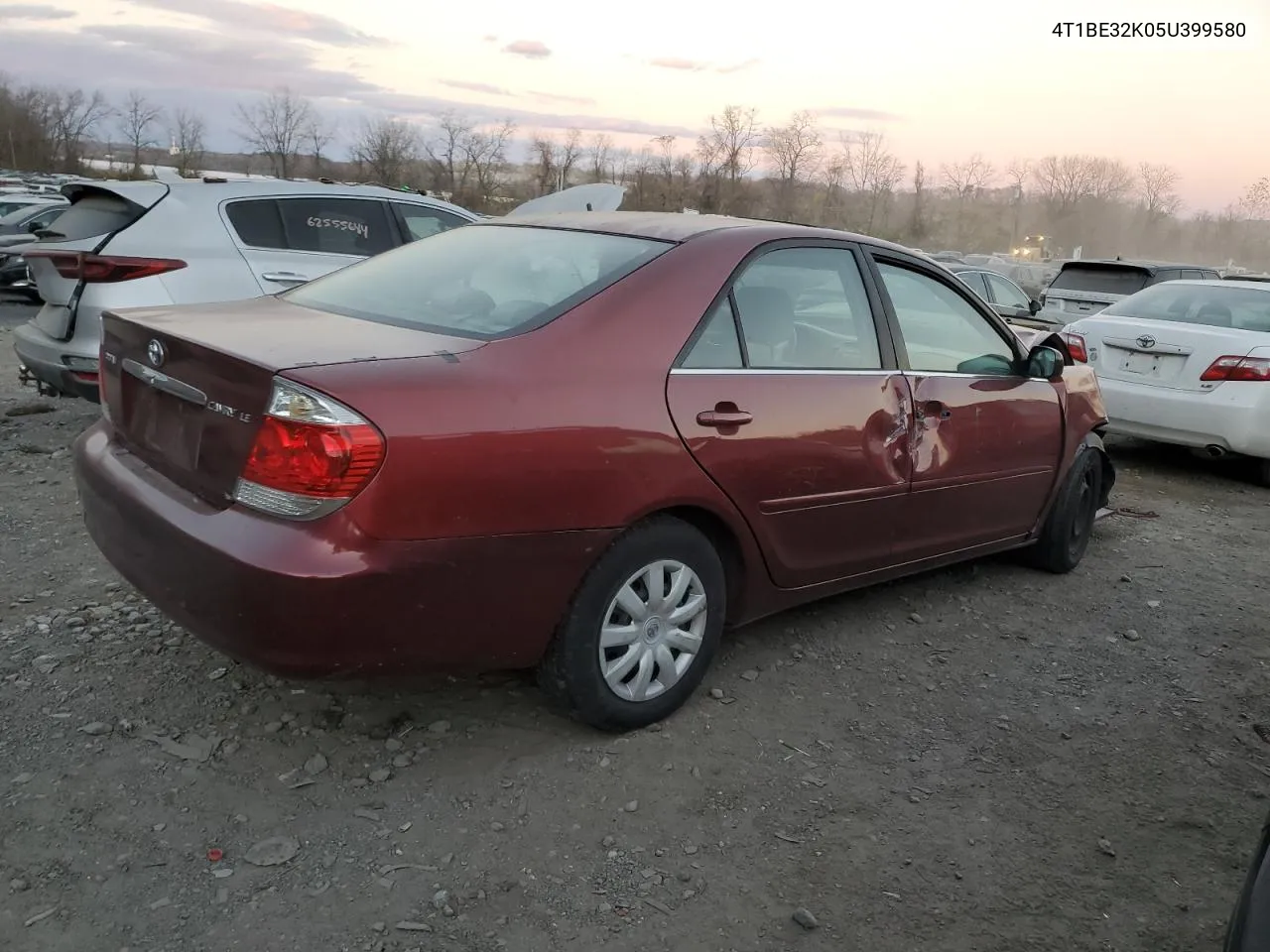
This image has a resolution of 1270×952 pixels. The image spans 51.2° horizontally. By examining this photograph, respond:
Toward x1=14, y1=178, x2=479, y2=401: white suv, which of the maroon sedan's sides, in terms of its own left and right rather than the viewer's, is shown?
left

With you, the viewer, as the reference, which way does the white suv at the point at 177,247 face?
facing away from the viewer and to the right of the viewer

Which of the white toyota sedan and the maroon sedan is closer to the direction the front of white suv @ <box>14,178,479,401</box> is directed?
the white toyota sedan

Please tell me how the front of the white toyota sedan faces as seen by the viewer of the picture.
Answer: facing away from the viewer and to the right of the viewer

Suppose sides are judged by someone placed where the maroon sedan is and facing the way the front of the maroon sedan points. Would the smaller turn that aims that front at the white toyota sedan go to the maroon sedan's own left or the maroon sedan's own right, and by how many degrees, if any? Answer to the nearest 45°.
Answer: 0° — it already faces it
